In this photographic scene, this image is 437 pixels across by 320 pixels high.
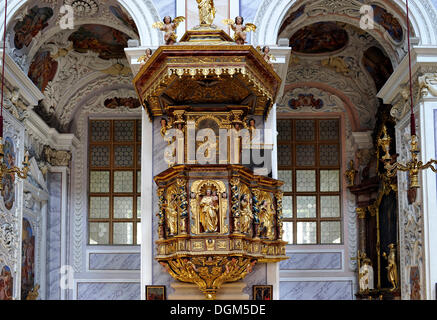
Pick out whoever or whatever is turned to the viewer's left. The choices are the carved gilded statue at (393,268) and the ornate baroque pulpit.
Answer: the carved gilded statue

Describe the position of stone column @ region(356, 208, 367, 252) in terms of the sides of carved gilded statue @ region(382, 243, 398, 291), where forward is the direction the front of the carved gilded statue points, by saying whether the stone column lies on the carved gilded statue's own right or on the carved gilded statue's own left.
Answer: on the carved gilded statue's own right

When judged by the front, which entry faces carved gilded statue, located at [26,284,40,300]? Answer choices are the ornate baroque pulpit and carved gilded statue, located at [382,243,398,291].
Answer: carved gilded statue, located at [382,243,398,291]

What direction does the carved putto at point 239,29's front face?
toward the camera

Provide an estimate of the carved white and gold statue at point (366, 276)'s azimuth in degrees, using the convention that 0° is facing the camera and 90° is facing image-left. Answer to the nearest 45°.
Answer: approximately 45°

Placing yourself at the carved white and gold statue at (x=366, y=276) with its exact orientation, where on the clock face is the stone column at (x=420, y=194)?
The stone column is roughly at 10 o'clock from the carved white and gold statue.

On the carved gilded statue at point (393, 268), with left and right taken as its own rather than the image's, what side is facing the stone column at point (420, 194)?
left

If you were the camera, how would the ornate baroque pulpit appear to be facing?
facing the viewer
